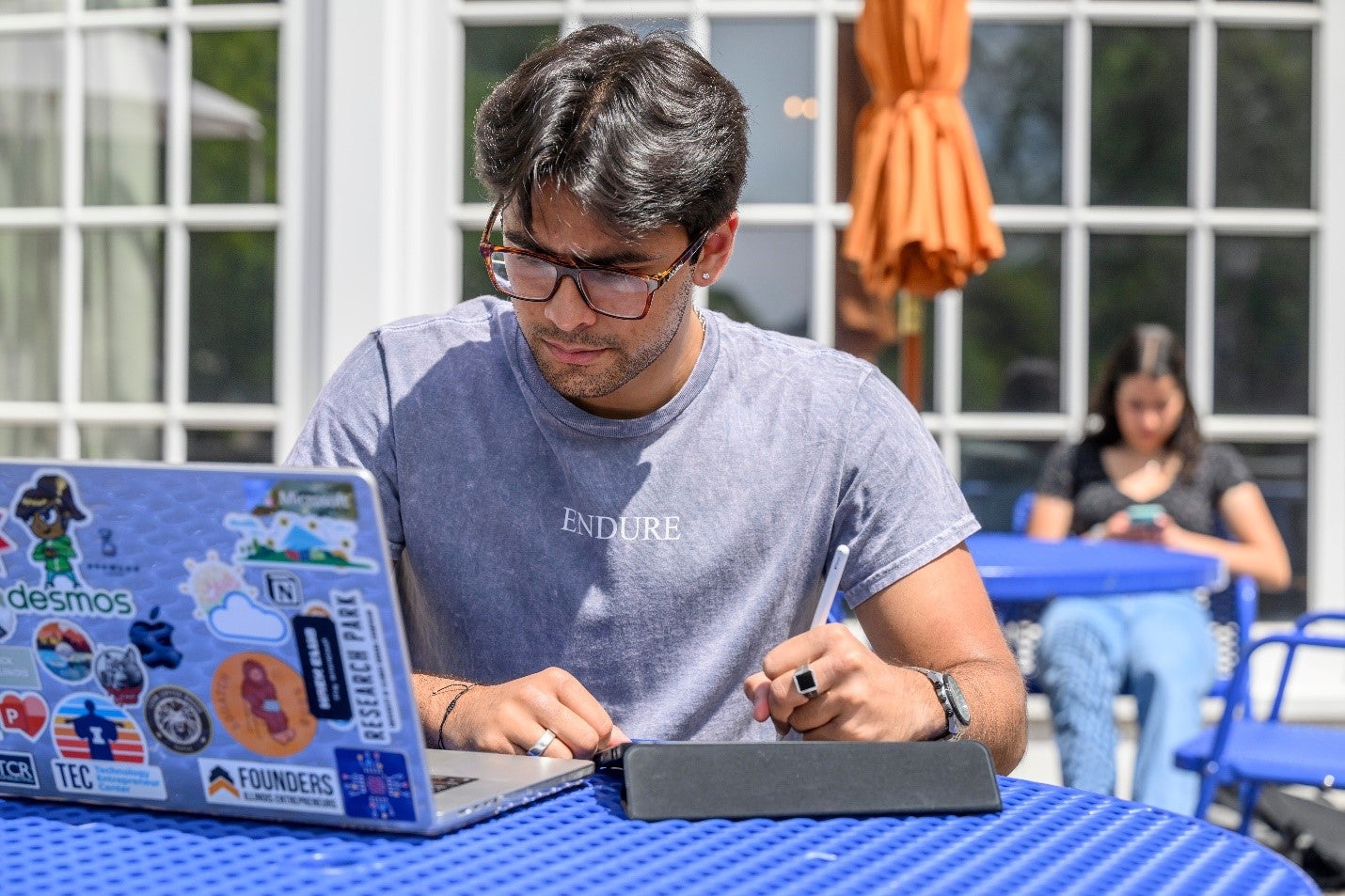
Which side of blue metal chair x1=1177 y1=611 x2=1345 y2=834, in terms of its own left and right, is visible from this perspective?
left

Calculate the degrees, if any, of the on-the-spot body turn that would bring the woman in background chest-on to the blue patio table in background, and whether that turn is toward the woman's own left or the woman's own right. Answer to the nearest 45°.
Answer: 0° — they already face it

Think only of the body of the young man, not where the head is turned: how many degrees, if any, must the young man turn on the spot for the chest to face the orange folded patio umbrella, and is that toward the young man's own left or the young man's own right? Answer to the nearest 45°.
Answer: approximately 180°

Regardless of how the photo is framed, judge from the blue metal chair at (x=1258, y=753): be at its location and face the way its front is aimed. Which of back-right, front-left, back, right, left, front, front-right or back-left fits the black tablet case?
left

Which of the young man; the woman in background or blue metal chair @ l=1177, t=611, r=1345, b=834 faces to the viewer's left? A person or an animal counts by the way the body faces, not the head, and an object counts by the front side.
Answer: the blue metal chair

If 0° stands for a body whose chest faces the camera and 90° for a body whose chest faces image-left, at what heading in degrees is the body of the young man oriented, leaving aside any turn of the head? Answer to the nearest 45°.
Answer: approximately 0°

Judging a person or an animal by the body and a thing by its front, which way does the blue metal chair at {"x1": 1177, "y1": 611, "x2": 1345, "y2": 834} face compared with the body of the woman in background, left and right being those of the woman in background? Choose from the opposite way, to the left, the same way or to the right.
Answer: to the right

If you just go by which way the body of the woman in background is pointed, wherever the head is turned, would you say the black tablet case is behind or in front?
in front

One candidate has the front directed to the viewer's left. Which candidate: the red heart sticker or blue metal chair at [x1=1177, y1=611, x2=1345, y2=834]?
the blue metal chair
